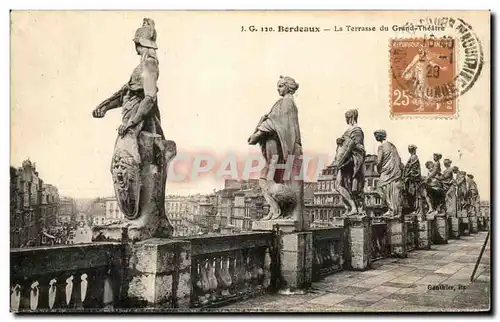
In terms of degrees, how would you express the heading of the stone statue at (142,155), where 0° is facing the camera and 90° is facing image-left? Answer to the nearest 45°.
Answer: approximately 90°

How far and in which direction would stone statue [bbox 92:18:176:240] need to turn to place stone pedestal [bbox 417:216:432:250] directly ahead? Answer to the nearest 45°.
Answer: approximately 135° to its right

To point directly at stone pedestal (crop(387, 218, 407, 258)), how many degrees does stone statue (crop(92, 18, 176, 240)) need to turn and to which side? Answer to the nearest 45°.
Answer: approximately 135° to its right

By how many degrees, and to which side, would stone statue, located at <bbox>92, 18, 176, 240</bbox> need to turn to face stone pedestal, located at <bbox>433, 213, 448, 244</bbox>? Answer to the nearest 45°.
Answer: approximately 135° to its right
